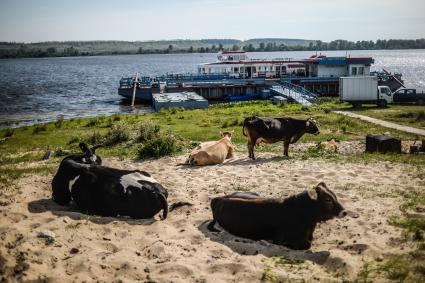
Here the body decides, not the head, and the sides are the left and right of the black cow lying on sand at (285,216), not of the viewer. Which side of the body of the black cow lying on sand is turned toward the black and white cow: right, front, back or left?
back

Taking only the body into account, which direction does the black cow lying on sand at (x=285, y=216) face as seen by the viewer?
to the viewer's right

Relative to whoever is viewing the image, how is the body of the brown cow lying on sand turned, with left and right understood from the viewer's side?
facing away from the viewer and to the right of the viewer

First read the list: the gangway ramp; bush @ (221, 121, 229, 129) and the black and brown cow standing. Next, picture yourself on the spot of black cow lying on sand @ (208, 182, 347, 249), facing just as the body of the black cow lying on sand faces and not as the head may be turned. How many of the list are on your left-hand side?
3

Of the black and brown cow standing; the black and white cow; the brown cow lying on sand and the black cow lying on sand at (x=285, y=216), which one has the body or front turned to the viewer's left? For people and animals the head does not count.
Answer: the black and white cow

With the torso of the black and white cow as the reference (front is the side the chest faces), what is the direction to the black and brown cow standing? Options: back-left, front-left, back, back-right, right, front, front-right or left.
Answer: back-right

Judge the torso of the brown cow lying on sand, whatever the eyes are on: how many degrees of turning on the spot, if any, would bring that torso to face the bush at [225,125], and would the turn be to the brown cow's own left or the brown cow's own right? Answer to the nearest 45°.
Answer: approximately 45° to the brown cow's own left

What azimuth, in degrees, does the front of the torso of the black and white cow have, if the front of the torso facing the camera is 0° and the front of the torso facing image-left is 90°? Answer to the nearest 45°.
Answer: approximately 90°

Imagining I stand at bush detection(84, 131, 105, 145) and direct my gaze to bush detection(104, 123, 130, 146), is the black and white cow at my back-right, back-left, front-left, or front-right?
front-right

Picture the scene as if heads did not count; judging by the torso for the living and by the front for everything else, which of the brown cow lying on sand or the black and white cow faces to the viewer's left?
the black and white cow

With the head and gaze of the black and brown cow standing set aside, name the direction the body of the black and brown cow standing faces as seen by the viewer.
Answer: to the viewer's right

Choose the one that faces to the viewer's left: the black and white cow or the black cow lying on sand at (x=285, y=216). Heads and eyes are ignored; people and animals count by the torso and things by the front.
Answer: the black and white cow

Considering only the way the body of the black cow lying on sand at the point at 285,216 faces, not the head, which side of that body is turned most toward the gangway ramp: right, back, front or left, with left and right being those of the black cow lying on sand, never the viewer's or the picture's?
left
